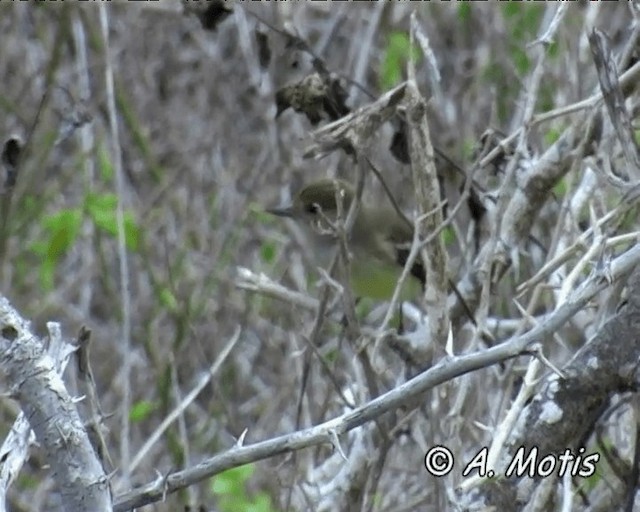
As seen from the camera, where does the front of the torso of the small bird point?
to the viewer's left

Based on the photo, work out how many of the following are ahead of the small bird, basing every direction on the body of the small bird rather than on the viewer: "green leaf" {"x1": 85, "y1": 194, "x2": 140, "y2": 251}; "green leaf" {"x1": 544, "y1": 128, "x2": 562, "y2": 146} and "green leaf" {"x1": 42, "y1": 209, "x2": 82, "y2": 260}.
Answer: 2

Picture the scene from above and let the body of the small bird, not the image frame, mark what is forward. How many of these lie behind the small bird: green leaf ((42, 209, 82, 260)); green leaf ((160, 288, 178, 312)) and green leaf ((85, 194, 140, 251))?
0

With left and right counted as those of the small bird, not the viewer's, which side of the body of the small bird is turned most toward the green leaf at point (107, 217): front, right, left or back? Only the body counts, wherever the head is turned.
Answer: front

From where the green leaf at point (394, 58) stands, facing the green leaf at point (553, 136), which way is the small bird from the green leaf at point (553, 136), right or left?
right

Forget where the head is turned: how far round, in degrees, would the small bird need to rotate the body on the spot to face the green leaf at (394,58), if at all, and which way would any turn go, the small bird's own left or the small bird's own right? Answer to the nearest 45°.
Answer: approximately 135° to the small bird's own right

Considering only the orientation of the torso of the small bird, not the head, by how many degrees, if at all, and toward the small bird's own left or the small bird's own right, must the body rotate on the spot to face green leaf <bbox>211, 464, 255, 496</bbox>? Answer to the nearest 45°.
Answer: approximately 45° to the small bird's own left

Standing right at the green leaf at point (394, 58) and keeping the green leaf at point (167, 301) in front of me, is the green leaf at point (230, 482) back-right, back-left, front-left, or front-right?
front-left

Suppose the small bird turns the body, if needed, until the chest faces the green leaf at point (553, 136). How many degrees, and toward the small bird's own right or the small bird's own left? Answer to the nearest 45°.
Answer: approximately 135° to the small bird's own right

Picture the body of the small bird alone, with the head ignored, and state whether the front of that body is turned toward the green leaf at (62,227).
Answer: yes
